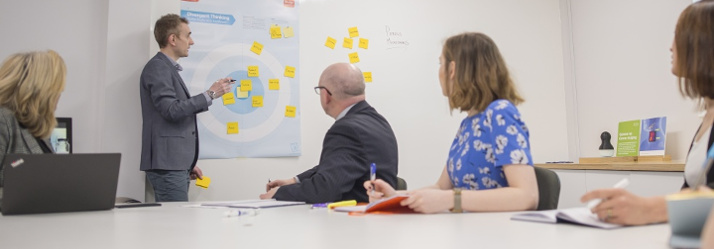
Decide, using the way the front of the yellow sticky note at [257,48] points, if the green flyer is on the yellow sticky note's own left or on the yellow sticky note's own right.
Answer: on the yellow sticky note's own left

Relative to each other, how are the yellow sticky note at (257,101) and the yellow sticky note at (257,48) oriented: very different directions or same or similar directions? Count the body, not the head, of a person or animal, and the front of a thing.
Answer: same or similar directions

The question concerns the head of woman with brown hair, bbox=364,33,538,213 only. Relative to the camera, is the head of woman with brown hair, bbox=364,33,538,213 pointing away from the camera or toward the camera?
away from the camera

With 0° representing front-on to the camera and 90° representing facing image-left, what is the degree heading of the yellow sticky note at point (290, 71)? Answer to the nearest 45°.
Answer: approximately 0°

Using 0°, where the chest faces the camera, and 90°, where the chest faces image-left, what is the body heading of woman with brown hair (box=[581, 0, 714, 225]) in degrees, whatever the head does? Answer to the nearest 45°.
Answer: approximately 90°

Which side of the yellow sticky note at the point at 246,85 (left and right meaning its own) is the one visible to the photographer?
front

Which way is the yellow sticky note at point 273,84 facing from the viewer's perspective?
toward the camera

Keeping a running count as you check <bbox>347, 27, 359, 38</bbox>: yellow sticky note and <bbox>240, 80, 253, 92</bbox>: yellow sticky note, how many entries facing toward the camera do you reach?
2

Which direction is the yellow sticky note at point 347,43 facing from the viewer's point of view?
toward the camera

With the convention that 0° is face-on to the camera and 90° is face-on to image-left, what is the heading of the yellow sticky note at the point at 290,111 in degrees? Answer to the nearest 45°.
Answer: approximately 0°
